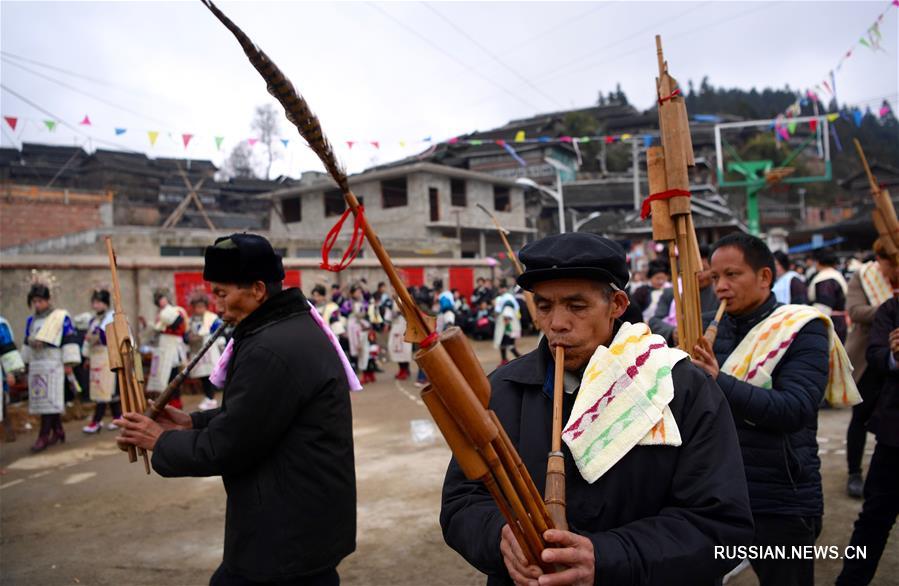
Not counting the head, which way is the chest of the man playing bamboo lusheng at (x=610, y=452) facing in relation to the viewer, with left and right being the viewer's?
facing the viewer and to the left of the viewer

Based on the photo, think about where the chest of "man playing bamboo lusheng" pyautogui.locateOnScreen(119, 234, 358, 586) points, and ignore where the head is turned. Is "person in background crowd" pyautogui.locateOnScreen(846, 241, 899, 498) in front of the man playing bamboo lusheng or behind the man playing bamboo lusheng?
behind

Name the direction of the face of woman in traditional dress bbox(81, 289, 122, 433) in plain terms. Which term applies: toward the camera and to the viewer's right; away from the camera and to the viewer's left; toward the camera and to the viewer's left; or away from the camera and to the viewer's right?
toward the camera and to the viewer's left

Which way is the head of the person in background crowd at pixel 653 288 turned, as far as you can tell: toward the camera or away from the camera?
toward the camera

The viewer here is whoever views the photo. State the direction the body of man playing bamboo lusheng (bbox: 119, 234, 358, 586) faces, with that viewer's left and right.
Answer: facing to the left of the viewer

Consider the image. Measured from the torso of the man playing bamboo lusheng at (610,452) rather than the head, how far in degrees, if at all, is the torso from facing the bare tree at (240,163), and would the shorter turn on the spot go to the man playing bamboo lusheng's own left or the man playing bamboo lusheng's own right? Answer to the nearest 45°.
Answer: approximately 90° to the man playing bamboo lusheng's own right

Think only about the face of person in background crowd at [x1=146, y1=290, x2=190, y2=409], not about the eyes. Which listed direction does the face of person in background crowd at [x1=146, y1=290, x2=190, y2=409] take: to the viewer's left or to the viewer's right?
to the viewer's right

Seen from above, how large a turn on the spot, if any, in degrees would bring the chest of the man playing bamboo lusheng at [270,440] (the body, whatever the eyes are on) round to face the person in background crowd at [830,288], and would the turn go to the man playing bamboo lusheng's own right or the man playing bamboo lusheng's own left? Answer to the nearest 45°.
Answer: approximately 135° to the man playing bamboo lusheng's own right

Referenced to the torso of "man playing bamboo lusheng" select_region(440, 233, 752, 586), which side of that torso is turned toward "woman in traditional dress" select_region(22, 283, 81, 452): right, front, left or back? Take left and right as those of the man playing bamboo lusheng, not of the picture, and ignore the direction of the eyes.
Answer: right

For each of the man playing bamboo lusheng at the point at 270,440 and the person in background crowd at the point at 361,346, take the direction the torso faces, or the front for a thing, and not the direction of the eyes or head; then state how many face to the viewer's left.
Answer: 1

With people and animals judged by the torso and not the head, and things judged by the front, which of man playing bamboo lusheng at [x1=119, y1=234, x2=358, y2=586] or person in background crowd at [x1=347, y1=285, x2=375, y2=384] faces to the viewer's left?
the man playing bamboo lusheng

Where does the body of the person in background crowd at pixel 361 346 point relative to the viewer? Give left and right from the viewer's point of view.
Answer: facing the viewer and to the right of the viewer
